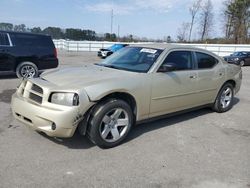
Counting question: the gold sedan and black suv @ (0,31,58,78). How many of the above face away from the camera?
0

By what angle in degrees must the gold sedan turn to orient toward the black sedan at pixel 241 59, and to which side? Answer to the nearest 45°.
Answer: approximately 180°

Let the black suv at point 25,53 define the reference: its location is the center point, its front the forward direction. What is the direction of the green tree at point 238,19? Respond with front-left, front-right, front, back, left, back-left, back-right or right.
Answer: back-right

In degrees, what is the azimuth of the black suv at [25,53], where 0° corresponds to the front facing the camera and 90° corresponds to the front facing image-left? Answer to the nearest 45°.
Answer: approximately 90°

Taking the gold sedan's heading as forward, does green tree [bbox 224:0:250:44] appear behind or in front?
behind

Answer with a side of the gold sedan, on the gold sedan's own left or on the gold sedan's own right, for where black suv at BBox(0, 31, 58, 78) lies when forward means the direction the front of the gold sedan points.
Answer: on the gold sedan's own right

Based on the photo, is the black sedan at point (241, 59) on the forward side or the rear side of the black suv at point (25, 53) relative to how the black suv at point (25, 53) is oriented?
on the rear side
